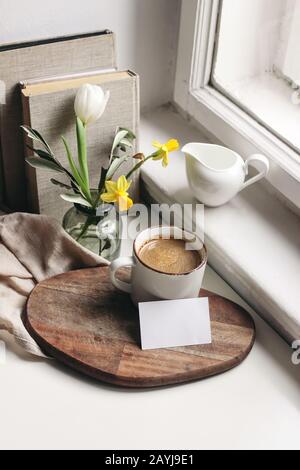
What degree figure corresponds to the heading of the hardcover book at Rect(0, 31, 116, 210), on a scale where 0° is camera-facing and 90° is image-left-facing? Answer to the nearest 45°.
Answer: approximately 0°
